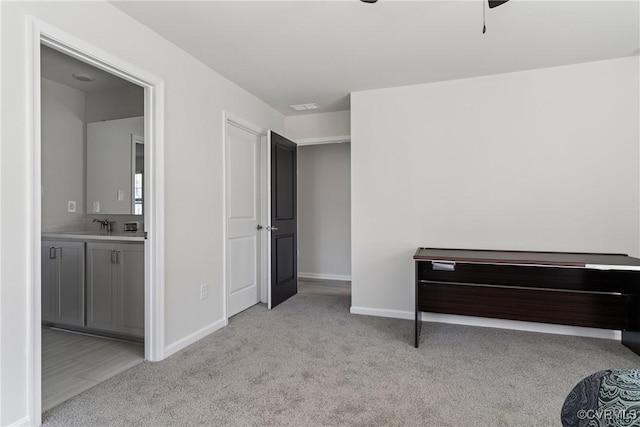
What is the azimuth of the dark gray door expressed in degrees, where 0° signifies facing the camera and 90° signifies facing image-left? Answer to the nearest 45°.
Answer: approximately 315°

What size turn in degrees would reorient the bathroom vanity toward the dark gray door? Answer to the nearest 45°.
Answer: approximately 135° to its left

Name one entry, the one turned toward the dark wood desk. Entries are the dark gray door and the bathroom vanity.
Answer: the dark gray door

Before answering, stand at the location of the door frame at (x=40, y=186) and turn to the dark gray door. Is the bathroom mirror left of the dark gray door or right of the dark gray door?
left

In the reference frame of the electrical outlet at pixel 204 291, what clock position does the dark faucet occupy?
The dark faucet is roughly at 6 o'clock from the electrical outlet.

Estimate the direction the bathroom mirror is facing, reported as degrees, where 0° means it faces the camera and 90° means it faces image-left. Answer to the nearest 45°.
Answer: approximately 45°

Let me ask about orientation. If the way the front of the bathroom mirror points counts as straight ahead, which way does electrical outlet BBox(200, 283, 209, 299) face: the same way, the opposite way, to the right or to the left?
to the left

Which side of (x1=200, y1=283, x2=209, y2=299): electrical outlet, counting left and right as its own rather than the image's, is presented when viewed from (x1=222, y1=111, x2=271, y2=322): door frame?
left

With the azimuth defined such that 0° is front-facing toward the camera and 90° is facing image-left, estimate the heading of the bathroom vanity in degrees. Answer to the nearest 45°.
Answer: approximately 45°

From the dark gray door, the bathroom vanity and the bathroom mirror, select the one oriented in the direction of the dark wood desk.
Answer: the dark gray door
